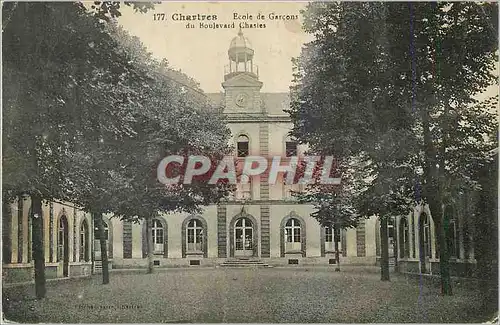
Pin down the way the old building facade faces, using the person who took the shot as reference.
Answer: facing the viewer
